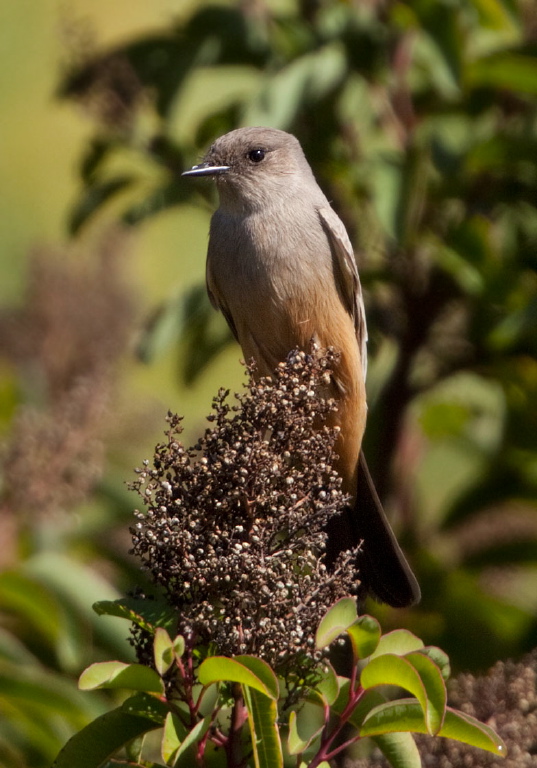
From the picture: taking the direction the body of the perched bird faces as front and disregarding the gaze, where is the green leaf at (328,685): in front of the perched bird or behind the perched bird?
in front

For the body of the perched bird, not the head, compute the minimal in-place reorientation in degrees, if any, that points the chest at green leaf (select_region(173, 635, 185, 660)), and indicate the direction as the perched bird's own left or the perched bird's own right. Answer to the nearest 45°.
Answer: approximately 45° to the perched bird's own right

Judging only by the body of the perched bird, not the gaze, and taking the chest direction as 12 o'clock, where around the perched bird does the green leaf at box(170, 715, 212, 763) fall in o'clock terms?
The green leaf is roughly at 1 o'clock from the perched bird.

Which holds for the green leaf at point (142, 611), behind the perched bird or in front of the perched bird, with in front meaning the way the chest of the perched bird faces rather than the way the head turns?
in front
